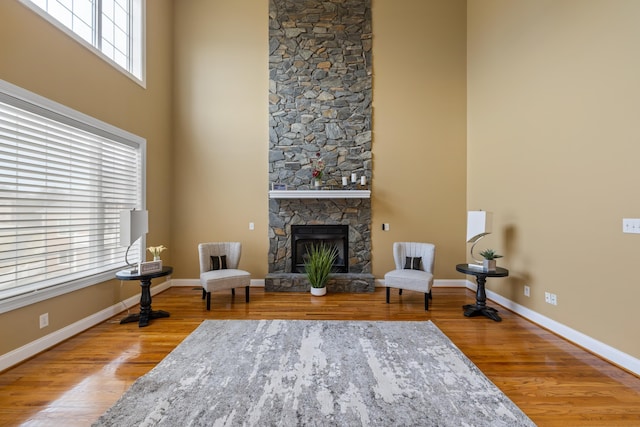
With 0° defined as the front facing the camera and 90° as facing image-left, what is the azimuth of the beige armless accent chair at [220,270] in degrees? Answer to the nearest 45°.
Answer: approximately 315°

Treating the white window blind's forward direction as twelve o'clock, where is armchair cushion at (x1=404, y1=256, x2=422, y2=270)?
The armchair cushion is roughly at 11 o'clock from the white window blind.

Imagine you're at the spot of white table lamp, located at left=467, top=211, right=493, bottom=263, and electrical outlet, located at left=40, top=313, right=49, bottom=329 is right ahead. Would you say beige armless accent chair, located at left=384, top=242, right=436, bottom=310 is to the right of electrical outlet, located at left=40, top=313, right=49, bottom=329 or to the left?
right

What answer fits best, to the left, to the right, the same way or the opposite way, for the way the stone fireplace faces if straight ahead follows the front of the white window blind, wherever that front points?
to the right

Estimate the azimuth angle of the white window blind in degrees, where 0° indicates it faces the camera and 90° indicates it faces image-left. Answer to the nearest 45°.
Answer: approximately 315°

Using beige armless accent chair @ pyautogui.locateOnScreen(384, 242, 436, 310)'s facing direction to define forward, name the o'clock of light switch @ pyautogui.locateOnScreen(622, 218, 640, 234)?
The light switch is roughly at 9 o'clock from the beige armless accent chair.
